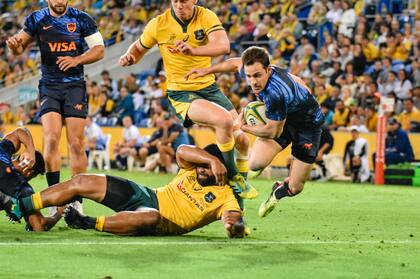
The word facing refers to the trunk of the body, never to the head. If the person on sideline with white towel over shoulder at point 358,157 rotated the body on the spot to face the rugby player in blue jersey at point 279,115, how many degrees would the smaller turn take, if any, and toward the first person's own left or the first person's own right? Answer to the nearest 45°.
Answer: approximately 45° to the first person's own left

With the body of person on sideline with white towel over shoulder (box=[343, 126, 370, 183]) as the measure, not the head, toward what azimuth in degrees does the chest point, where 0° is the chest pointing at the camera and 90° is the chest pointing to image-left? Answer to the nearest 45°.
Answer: approximately 45°

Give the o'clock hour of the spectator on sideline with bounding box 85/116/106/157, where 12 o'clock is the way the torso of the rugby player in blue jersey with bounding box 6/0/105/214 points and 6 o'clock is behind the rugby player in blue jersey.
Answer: The spectator on sideline is roughly at 6 o'clock from the rugby player in blue jersey.

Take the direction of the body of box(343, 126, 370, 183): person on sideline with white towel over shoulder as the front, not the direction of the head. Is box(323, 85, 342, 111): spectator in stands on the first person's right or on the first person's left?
on the first person's right

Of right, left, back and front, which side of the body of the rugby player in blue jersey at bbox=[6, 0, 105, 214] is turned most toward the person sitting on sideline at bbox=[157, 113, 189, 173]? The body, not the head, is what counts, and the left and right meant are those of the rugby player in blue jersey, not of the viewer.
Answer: back

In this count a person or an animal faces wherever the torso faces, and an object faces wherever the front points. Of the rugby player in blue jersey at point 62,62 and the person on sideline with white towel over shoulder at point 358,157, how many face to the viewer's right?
0

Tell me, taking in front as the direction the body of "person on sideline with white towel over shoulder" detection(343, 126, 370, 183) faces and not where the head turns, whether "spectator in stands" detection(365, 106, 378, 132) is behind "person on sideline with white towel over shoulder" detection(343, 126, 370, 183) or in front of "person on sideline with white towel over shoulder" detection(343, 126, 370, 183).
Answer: behind

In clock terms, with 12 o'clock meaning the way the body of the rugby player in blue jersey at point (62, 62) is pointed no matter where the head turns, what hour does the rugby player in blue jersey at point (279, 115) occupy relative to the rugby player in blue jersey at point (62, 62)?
the rugby player in blue jersey at point (279, 115) is roughly at 10 o'clock from the rugby player in blue jersey at point (62, 62).

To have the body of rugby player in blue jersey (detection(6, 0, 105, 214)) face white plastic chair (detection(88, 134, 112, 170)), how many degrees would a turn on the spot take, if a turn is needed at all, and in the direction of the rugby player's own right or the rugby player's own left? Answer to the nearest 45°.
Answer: approximately 180°

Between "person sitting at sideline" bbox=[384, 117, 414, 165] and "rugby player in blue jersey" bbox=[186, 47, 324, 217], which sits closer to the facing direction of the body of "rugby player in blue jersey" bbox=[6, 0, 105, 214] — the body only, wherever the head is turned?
the rugby player in blue jersey
